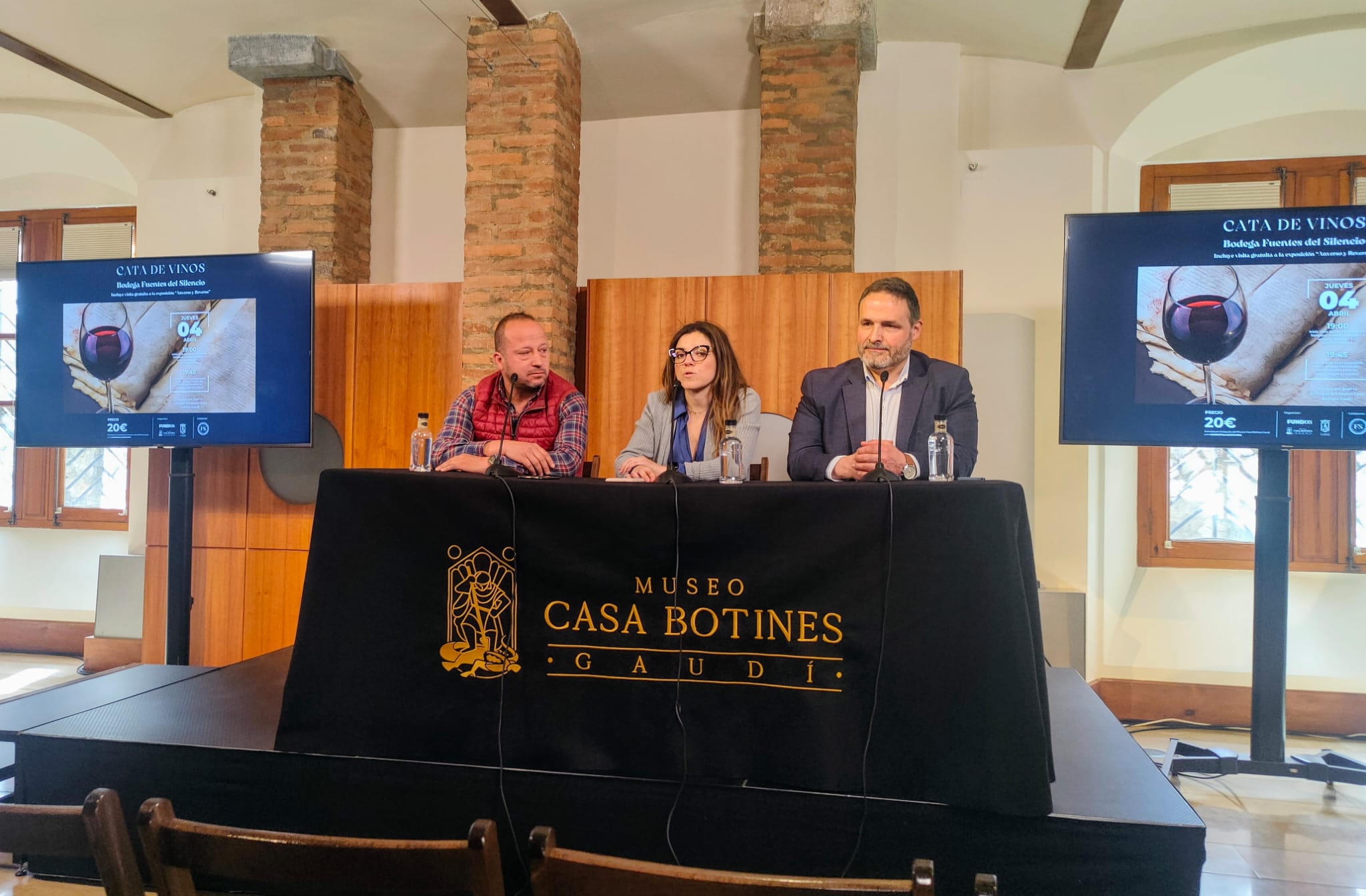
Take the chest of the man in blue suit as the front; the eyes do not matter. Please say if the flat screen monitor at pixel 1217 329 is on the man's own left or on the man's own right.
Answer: on the man's own left

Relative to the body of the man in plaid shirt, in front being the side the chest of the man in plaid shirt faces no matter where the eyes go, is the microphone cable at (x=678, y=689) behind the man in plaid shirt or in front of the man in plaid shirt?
in front

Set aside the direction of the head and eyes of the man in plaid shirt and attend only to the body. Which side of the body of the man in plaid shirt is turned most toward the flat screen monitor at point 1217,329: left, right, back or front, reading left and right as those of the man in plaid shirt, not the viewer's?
left

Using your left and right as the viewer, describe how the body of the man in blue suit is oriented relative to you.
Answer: facing the viewer

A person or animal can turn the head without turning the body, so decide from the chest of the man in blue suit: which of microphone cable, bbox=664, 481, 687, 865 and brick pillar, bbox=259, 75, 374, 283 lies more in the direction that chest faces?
the microphone cable

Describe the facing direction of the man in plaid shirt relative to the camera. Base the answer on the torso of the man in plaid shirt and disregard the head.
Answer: toward the camera

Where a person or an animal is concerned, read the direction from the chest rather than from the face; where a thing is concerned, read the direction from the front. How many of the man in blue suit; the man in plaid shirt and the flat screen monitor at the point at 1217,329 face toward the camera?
3

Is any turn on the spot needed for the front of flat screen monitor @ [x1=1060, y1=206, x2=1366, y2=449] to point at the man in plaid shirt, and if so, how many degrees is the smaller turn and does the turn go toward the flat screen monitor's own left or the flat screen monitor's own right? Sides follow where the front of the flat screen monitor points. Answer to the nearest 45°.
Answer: approximately 45° to the flat screen monitor's own right

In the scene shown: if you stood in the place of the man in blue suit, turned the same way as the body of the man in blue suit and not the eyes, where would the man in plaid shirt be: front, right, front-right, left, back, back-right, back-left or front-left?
right

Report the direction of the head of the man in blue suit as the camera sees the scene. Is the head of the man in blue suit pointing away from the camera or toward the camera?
toward the camera

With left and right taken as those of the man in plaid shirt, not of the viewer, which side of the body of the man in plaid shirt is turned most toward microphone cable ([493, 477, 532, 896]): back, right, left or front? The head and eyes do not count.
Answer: front

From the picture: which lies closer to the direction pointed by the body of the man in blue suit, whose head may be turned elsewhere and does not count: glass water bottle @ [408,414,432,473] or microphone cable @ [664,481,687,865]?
the microphone cable

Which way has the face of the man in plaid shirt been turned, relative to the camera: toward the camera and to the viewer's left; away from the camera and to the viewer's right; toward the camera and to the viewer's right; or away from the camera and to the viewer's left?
toward the camera and to the viewer's right

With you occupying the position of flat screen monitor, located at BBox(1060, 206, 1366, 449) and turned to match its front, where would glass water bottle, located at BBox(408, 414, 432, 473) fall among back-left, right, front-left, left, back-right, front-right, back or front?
front-right

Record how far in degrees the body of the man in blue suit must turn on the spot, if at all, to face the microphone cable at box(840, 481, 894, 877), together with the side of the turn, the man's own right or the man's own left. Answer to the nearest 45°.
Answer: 0° — they already face it

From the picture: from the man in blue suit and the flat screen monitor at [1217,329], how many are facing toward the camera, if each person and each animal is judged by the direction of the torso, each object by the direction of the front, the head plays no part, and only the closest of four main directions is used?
2

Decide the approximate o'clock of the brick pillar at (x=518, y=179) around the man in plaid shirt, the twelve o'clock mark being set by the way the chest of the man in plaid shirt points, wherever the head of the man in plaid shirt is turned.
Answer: The brick pillar is roughly at 6 o'clock from the man in plaid shirt.
